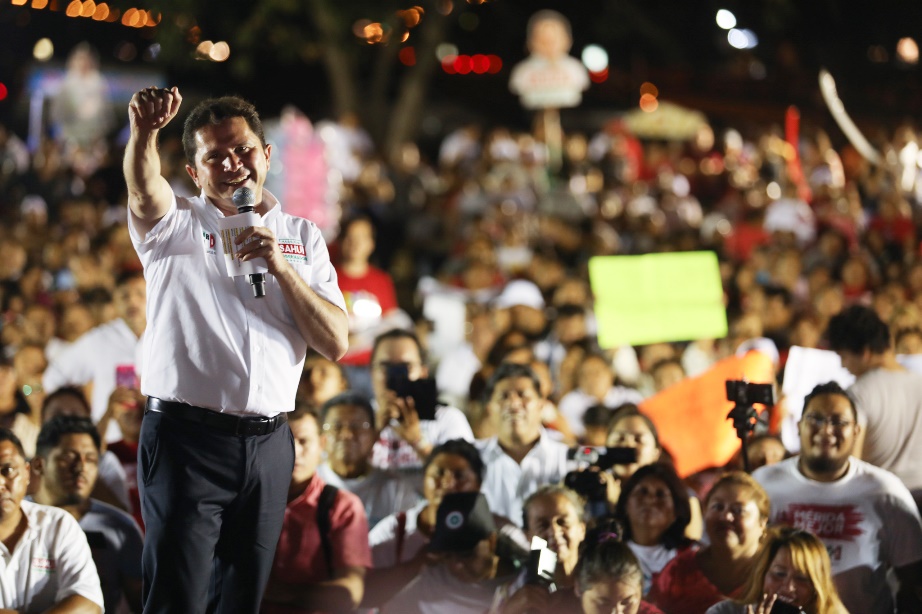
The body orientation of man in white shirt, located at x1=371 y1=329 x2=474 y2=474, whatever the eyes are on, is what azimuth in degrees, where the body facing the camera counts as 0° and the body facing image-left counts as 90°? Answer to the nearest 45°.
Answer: approximately 0°

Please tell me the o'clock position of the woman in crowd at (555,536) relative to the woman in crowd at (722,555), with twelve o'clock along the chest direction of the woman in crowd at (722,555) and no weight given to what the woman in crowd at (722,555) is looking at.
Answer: the woman in crowd at (555,536) is roughly at 3 o'clock from the woman in crowd at (722,555).

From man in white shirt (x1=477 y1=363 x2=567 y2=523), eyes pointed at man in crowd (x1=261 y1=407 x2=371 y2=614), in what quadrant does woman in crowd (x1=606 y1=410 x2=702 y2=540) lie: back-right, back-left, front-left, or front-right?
back-left

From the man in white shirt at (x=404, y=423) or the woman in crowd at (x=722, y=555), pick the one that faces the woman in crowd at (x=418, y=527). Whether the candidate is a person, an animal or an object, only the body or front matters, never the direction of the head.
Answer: the man in white shirt

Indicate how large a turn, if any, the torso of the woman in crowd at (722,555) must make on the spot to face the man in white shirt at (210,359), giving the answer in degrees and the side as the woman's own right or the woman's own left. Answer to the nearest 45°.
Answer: approximately 45° to the woman's own right

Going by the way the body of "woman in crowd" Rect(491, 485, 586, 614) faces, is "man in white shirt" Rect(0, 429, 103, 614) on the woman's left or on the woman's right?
on the woman's right

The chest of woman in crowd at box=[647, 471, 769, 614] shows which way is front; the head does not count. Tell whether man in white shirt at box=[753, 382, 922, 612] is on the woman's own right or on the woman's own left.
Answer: on the woman's own left

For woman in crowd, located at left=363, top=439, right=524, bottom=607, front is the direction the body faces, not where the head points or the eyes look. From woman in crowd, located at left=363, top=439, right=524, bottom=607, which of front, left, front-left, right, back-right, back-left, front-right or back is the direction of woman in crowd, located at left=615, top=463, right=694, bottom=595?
left

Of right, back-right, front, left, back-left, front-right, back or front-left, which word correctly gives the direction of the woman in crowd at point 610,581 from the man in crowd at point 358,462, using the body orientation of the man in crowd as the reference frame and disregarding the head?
front-left

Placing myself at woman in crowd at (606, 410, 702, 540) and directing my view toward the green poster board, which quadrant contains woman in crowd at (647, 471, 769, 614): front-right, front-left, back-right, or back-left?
back-right

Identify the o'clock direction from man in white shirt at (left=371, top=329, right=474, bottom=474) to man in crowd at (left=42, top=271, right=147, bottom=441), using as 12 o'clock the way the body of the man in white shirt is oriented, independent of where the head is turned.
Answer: The man in crowd is roughly at 4 o'clock from the man in white shirt.
